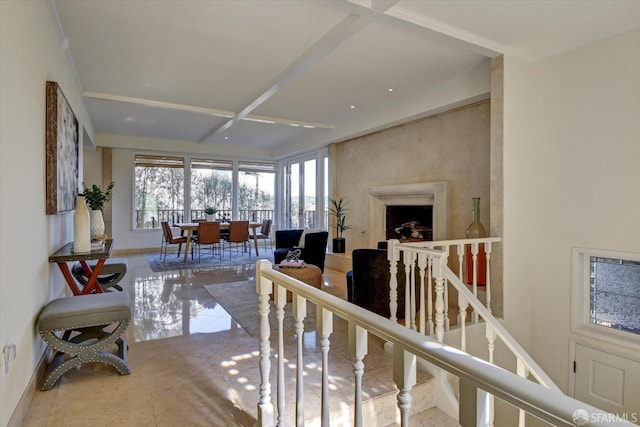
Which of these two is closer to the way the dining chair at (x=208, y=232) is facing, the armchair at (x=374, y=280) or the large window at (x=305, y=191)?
the large window

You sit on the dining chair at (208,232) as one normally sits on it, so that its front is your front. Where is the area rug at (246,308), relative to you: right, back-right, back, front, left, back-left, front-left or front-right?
back

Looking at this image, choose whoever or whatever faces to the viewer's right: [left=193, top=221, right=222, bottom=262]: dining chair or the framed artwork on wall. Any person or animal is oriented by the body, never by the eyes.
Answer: the framed artwork on wall

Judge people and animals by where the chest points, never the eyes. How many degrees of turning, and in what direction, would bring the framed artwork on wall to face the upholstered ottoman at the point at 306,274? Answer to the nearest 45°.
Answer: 0° — it already faces it

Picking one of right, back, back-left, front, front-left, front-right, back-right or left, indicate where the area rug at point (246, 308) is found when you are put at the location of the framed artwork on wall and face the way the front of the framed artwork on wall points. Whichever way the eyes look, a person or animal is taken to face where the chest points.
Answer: front

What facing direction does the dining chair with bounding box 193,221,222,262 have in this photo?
away from the camera

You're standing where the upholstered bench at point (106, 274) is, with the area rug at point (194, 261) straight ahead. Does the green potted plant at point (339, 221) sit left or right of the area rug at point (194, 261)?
right

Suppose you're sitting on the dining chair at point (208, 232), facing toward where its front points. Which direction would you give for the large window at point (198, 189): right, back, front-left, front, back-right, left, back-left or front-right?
front

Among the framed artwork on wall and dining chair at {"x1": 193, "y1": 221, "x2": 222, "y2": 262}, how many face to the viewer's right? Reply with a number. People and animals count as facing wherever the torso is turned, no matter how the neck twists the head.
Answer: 1

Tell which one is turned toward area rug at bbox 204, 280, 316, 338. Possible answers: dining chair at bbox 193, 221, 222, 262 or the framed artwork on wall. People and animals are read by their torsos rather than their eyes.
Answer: the framed artwork on wall

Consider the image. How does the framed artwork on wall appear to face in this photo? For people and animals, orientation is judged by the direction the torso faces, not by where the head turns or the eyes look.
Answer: to the viewer's right

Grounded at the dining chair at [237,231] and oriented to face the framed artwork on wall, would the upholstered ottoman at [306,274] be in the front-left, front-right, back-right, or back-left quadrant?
front-left

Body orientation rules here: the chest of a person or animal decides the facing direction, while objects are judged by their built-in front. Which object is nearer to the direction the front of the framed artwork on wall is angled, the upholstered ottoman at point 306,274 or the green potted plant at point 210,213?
the upholstered ottoman

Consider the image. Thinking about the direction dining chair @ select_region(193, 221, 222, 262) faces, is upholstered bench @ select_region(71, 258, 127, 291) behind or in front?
behind

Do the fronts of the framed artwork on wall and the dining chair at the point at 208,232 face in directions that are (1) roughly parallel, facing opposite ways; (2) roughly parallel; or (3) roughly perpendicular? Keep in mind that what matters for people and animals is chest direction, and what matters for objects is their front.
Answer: roughly perpendicular

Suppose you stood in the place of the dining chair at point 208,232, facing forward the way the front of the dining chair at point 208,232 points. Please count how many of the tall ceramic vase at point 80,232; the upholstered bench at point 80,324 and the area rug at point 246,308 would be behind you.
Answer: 3

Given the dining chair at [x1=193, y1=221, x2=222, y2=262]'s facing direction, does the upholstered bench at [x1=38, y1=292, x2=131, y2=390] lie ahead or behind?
behind

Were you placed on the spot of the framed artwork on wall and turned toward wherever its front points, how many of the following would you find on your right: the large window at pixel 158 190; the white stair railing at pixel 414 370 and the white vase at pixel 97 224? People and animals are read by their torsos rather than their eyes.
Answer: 1
